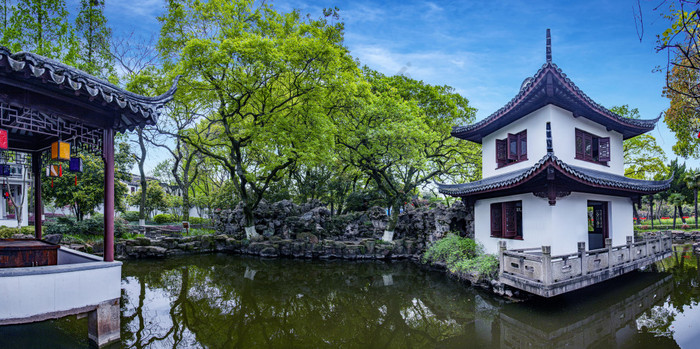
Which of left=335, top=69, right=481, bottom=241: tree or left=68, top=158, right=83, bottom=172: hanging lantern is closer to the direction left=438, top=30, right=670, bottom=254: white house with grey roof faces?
the hanging lantern

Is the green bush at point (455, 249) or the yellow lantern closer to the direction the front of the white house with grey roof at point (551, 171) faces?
the yellow lantern

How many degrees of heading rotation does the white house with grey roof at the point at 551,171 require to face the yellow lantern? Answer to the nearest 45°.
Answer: approximately 90° to its right

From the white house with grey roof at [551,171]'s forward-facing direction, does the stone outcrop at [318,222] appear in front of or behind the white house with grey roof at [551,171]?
behind

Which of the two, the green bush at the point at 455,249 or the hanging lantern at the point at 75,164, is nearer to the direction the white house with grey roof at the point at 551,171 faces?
the hanging lantern

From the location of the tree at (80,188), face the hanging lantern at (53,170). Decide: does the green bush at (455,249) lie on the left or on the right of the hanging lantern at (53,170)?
left

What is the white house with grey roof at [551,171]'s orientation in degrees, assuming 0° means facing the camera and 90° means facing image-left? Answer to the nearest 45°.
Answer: approximately 315°
